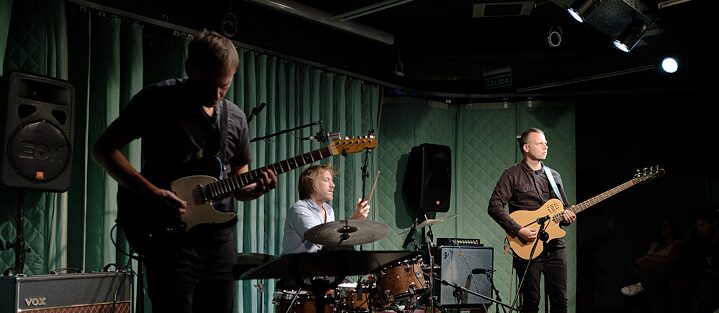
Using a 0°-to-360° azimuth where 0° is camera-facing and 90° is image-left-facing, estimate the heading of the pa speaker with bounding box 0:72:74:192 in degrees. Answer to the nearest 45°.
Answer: approximately 0°

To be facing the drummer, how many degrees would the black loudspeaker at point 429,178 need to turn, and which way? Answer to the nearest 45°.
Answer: approximately 45° to its right

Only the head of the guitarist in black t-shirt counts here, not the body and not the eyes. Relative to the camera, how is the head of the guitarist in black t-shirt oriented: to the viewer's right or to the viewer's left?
to the viewer's right

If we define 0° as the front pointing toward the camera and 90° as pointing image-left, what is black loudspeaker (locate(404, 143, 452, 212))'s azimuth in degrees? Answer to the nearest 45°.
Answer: approximately 315°

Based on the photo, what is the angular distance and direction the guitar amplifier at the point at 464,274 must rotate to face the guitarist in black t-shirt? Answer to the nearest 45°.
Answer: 0° — it already faces them

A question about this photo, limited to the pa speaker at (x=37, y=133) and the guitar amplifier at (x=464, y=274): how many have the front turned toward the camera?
2

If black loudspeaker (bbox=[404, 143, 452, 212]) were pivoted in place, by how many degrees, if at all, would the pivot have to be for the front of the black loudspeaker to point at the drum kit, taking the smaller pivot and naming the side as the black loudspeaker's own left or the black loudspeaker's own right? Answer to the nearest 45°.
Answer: approximately 45° to the black loudspeaker's own right

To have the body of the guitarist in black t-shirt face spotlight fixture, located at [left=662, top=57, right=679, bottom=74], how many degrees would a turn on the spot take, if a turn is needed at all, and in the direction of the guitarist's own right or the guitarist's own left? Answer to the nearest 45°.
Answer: approximately 90° to the guitarist's own left
